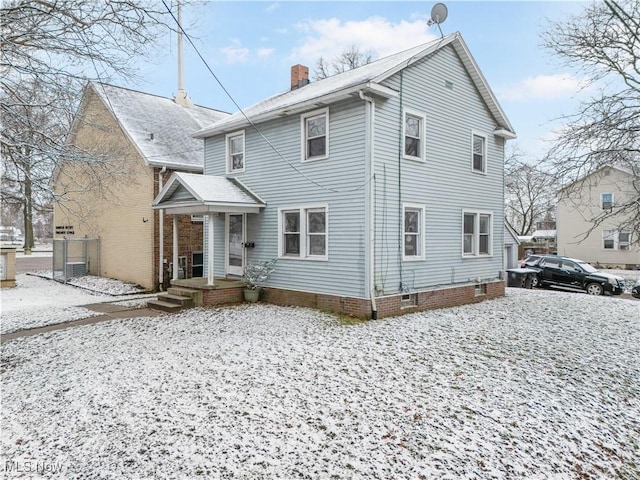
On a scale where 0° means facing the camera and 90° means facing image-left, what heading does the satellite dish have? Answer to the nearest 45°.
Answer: approximately 45°

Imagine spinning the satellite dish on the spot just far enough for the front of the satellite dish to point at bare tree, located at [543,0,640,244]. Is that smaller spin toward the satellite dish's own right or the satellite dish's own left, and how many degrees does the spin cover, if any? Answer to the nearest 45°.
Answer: approximately 135° to the satellite dish's own left

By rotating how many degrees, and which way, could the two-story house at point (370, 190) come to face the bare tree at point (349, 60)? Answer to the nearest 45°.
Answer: approximately 135° to its right

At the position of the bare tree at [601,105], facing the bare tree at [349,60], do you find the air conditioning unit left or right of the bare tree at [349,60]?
left

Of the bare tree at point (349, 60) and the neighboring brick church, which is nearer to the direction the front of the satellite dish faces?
the neighboring brick church

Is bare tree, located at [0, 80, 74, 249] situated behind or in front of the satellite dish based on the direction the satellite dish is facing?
in front

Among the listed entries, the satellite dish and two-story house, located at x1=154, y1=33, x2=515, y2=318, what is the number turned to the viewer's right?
0

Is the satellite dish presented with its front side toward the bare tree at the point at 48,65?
yes
